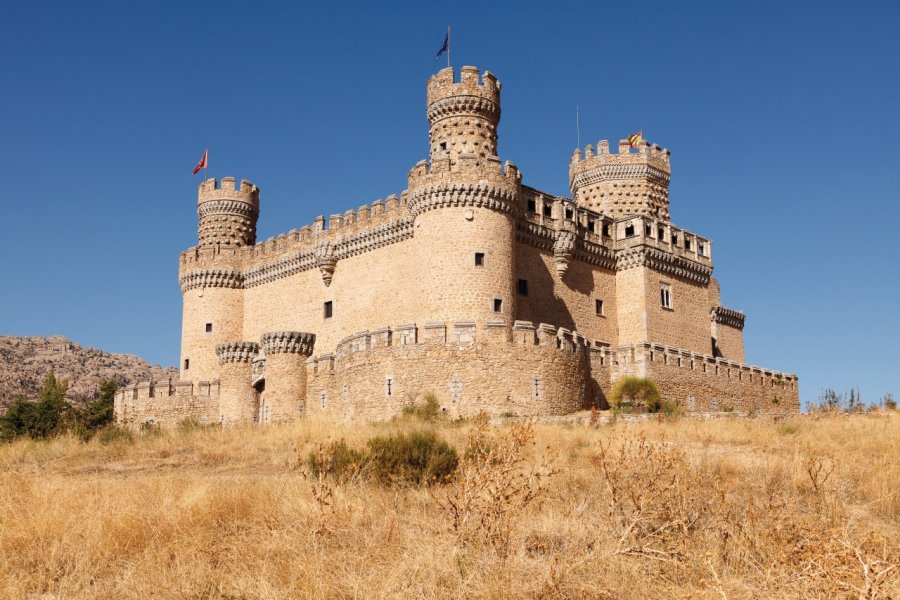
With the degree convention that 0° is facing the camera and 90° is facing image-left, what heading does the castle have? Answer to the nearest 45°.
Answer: approximately 45°

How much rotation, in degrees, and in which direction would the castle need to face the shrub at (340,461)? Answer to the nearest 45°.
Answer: approximately 45° to its left

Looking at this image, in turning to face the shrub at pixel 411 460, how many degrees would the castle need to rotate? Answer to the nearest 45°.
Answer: approximately 45° to its left
